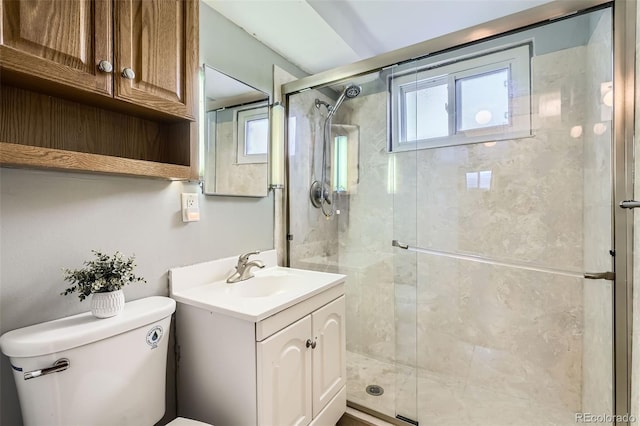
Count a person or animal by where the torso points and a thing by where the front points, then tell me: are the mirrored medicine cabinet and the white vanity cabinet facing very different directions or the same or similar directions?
same or similar directions

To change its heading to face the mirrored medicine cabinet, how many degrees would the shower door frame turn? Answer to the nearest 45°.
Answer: approximately 45° to its right

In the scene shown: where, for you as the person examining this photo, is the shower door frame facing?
facing the viewer and to the left of the viewer

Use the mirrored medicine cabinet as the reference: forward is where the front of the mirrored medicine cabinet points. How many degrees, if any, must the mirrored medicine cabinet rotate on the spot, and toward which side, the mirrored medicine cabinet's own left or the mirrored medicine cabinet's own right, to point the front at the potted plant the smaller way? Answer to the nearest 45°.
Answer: approximately 90° to the mirrored medicine cabinet's own right

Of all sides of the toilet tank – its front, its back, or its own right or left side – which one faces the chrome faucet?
left

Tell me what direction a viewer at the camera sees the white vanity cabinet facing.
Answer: facing the viewer and to the right of the viewer

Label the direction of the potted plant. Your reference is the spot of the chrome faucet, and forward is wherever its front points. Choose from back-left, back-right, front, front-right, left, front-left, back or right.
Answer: right
